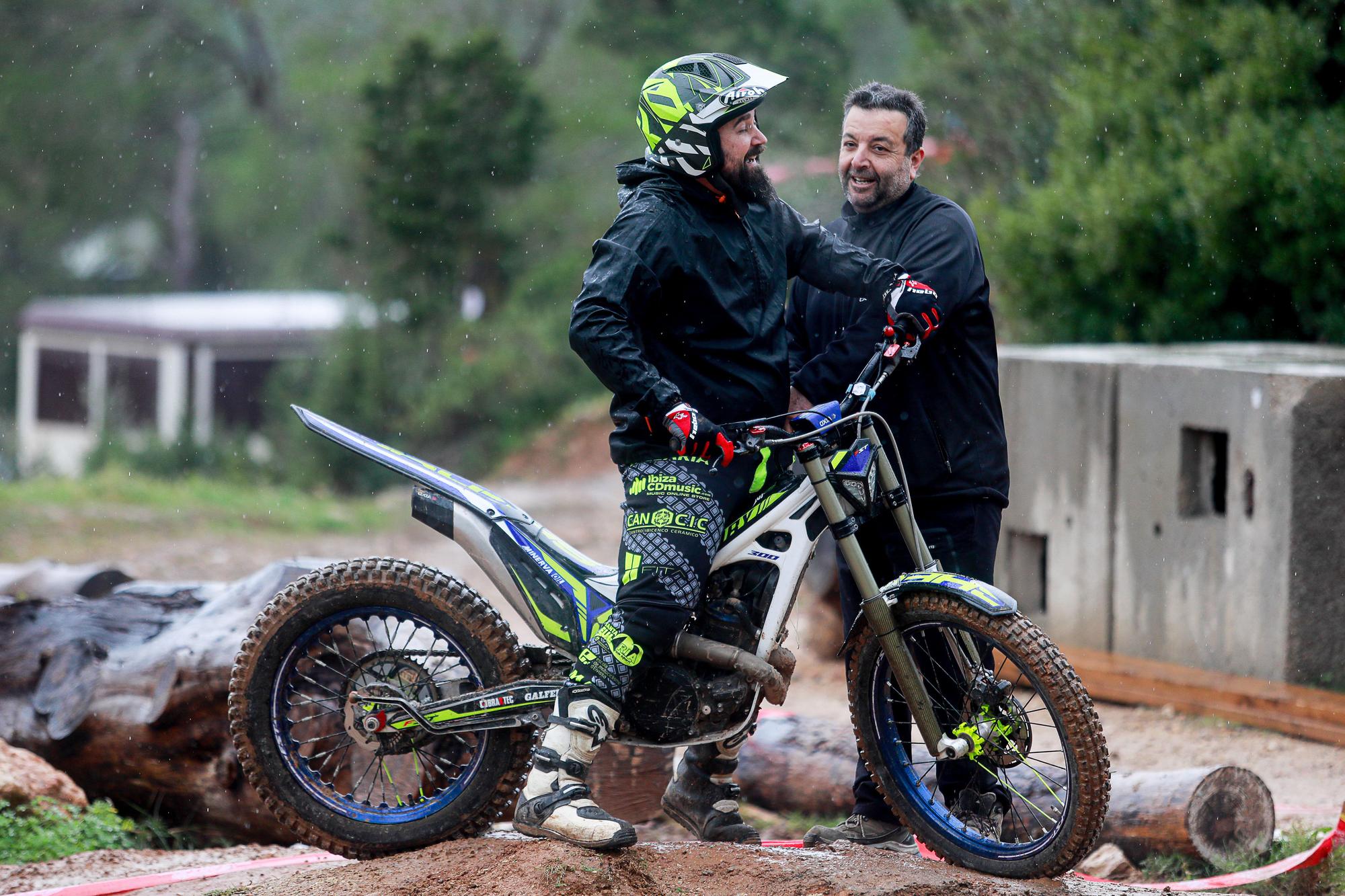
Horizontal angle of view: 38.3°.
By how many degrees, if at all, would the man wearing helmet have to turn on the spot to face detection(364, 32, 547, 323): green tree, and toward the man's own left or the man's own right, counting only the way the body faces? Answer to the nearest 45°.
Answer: approximately 90° to the man's own left

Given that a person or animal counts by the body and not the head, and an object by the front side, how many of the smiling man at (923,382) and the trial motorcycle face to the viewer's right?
1

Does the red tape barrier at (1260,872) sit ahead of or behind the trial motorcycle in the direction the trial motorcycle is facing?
ahead

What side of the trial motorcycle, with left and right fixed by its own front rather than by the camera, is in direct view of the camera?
right

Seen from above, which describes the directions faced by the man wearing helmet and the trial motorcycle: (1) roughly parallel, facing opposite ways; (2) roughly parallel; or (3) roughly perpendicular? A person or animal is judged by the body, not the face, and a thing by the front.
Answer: roughly parallel

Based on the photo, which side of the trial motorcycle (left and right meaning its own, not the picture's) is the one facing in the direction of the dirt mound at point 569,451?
left

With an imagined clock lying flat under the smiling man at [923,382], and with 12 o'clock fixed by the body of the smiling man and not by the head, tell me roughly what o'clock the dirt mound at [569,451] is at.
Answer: The dirt mound is roughly at 4 o'clock from the smiling man.

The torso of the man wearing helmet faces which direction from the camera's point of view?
to the viewer's right

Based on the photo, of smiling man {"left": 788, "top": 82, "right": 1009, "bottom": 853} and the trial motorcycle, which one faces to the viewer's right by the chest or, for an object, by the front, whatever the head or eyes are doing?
the trial motorcycle

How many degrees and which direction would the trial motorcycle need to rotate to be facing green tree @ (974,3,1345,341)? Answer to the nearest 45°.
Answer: approximately 45° to its left

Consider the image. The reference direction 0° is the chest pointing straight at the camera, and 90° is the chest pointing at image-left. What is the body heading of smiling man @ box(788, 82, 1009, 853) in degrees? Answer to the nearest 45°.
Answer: approximately 45°

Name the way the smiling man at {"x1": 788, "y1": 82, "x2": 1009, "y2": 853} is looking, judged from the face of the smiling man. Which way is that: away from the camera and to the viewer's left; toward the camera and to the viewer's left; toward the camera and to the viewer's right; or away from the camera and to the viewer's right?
toward the camera and to the viewer's left

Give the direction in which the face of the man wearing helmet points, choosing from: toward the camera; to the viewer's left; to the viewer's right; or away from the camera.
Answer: to the viewer's right

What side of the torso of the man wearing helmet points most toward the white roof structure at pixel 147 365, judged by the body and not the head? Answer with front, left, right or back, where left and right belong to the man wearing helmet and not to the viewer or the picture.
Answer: left

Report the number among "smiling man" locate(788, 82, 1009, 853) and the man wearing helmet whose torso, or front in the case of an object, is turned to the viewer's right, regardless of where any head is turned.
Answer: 1
